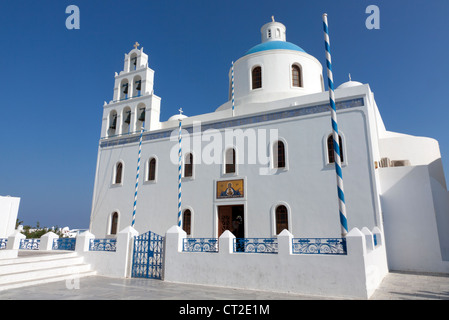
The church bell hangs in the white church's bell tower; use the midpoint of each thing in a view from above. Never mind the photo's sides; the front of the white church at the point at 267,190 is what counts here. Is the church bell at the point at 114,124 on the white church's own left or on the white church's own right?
on the white church's own right

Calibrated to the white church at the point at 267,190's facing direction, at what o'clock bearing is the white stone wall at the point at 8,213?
The white stone wall is roughly at 2 o'clock from the white church.

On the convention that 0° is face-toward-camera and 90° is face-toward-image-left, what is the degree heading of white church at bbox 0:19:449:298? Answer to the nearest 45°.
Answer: approximately 45°
